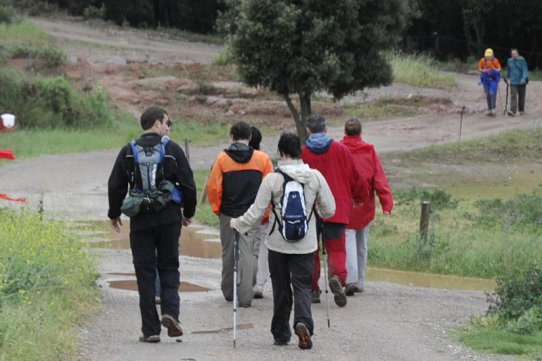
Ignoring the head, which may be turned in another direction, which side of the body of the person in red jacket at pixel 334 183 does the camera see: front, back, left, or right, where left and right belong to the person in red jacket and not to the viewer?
back

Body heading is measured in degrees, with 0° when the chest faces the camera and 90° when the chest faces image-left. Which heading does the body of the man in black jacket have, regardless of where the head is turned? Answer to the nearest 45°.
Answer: approximately 180°

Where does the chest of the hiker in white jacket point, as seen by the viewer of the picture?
away from the camera

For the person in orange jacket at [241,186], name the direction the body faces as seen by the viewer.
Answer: away from the camera

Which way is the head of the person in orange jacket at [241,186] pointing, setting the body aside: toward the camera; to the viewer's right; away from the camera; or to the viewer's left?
away from the camera
